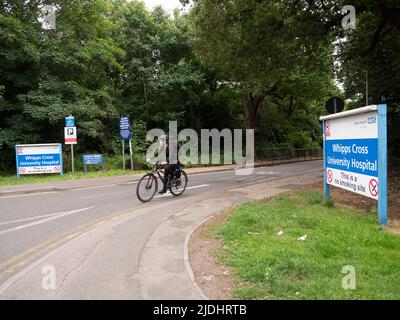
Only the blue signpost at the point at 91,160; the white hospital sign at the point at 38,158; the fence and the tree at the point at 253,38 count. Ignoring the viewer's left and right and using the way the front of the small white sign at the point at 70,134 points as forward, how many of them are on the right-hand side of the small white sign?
1

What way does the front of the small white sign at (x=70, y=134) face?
toward the camera

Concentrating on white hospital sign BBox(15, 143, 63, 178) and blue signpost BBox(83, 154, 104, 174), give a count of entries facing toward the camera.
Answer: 2

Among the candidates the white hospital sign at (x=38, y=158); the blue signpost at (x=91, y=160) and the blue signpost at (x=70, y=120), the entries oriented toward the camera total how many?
3

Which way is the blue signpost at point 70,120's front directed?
toward the camera

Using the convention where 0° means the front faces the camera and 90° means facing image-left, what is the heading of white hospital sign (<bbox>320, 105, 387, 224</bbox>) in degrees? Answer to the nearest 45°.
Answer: approximately 45°

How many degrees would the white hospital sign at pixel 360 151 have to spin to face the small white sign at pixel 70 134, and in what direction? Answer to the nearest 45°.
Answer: approximately 90° to its right

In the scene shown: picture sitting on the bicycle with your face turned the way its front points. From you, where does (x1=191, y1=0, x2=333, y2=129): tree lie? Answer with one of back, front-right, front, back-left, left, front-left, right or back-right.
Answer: back

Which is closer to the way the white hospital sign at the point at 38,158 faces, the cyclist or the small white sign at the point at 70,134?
the cyclist

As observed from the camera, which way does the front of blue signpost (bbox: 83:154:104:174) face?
facing the viewer

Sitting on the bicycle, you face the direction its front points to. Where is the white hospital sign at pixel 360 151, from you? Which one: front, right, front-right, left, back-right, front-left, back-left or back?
left

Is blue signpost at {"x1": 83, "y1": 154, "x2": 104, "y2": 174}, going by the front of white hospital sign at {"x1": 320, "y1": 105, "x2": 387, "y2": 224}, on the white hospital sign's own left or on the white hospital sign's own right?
on the white hospital sign's own right
